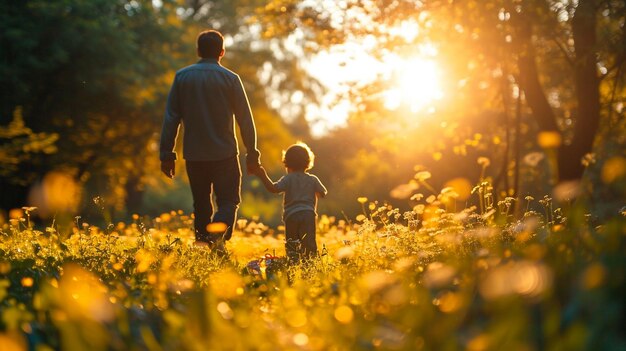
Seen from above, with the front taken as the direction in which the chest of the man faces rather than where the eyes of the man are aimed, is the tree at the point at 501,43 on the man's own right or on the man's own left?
on the man's own right

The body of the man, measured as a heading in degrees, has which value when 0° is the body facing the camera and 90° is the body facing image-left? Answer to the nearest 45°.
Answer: approximately 180°

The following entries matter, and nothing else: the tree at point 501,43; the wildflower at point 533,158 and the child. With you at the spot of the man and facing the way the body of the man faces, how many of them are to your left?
0

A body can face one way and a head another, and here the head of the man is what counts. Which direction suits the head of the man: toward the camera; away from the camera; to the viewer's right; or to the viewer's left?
away from the camera

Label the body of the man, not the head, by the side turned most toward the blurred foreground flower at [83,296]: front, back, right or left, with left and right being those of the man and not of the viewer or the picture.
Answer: back

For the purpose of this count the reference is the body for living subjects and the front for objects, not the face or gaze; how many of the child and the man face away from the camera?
2

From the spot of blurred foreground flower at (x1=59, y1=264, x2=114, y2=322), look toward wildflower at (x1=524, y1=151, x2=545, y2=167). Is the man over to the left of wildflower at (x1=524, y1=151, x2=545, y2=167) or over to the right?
left

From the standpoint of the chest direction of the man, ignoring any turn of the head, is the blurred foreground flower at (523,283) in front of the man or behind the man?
behind

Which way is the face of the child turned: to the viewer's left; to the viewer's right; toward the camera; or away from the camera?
away from the camera

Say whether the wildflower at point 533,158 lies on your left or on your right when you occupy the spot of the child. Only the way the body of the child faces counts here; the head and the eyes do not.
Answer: on your right

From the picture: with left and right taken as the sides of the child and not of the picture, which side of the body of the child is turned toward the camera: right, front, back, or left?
back

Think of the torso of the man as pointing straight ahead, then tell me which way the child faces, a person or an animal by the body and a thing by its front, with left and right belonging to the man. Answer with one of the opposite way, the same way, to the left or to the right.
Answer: the same way

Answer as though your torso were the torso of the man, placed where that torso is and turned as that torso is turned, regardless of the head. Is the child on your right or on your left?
on your right

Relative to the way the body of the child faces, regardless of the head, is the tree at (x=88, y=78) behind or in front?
in front
